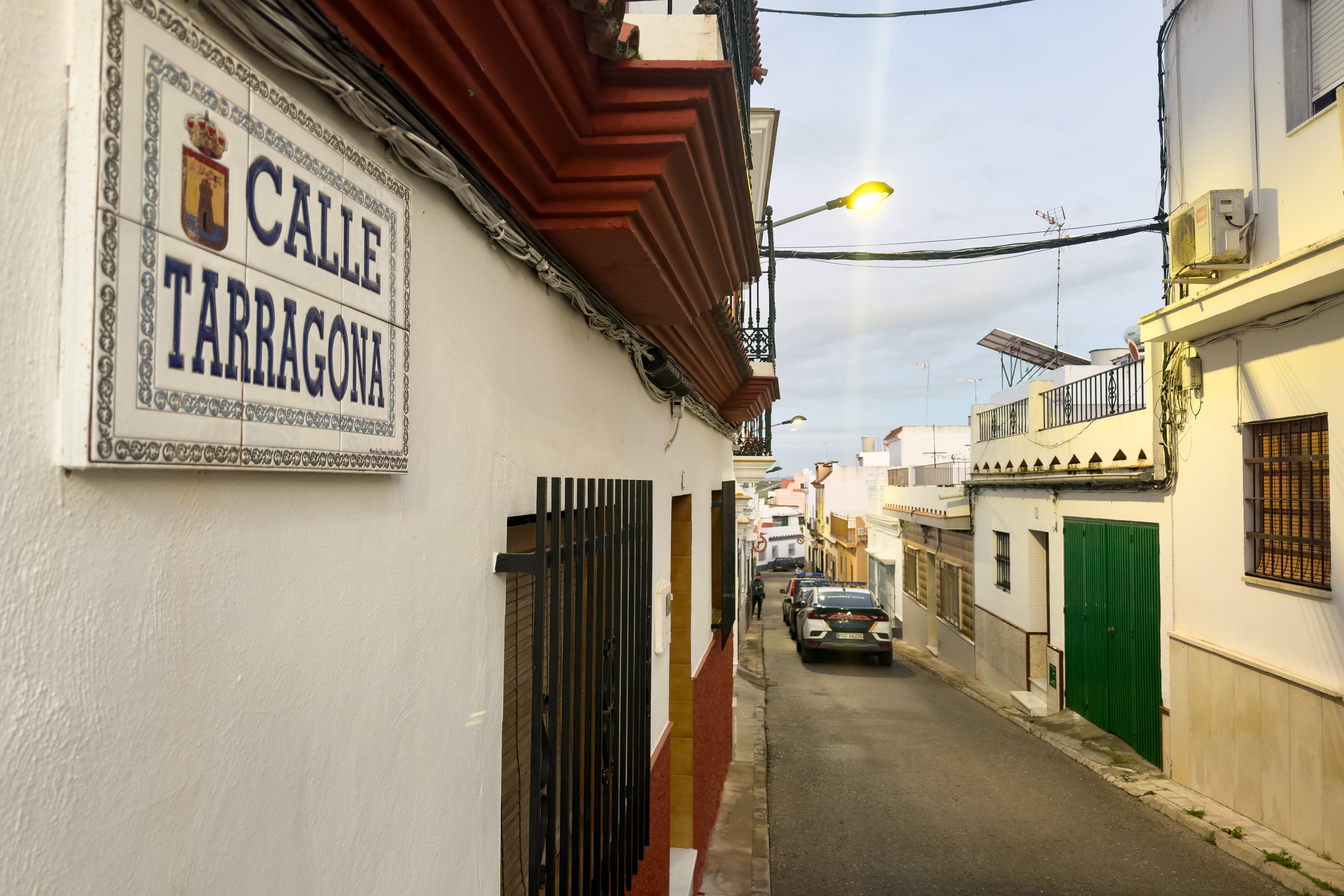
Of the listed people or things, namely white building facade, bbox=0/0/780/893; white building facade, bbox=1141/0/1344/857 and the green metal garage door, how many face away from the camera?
0

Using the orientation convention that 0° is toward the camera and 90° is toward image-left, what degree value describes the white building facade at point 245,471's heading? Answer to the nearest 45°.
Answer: approximately 315°

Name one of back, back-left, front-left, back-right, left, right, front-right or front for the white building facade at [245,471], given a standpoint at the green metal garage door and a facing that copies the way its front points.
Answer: front-left

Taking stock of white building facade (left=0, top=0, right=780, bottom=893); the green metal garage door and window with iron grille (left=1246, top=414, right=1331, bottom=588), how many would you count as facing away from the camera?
0

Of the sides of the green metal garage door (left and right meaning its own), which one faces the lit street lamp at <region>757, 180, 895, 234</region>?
front

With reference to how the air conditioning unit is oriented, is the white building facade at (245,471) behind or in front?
in front

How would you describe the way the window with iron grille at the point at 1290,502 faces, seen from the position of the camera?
facing the viewer and to the left of the viewer
